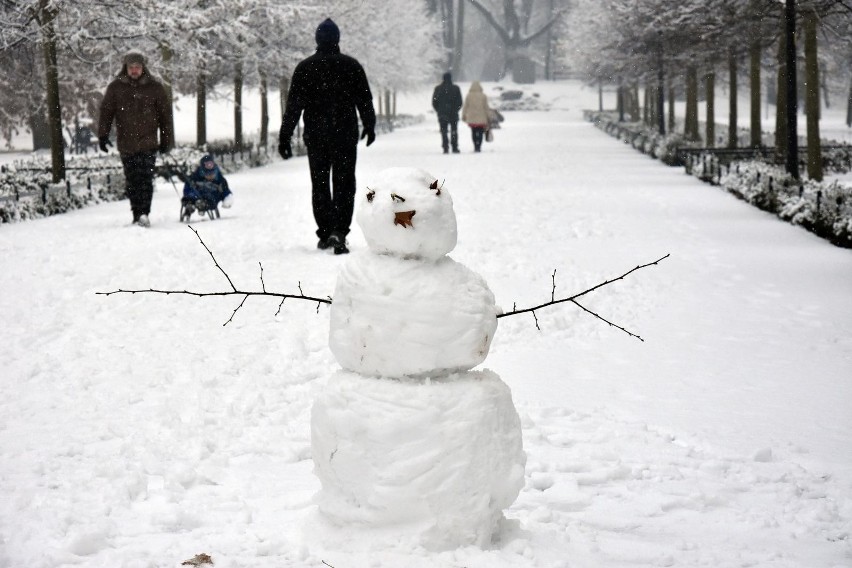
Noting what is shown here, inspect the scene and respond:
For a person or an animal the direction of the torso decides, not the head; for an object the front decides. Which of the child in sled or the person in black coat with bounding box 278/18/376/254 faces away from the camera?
the person in black coat

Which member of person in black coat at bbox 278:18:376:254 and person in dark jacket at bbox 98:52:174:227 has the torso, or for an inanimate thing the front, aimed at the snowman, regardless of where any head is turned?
the person in dark jacket

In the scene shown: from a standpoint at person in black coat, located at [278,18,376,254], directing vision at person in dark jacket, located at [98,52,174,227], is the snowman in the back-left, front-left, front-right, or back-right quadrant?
back-left

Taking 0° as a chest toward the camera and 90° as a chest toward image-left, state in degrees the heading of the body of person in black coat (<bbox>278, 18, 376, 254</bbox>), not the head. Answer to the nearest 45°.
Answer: approximately 180°

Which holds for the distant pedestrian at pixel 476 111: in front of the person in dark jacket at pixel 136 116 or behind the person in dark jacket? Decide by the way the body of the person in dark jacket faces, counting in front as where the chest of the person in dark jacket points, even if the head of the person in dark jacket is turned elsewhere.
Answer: behind

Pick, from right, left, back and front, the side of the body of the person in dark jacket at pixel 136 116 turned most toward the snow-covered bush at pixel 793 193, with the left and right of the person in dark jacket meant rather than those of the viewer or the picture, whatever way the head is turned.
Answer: left

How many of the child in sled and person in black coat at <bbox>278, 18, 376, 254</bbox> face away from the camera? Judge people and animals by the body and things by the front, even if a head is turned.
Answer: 1

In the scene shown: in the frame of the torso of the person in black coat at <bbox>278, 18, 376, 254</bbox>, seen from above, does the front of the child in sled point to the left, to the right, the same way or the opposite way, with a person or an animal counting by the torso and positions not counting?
the opposite way

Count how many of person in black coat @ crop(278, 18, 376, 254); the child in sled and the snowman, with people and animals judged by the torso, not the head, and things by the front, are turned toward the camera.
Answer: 2

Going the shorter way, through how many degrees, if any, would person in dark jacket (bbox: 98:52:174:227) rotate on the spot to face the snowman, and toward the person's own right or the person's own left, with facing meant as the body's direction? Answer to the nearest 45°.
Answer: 0° — they already face it

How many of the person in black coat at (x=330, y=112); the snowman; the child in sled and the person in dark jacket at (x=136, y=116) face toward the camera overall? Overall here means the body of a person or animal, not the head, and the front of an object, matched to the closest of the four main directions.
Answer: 3
